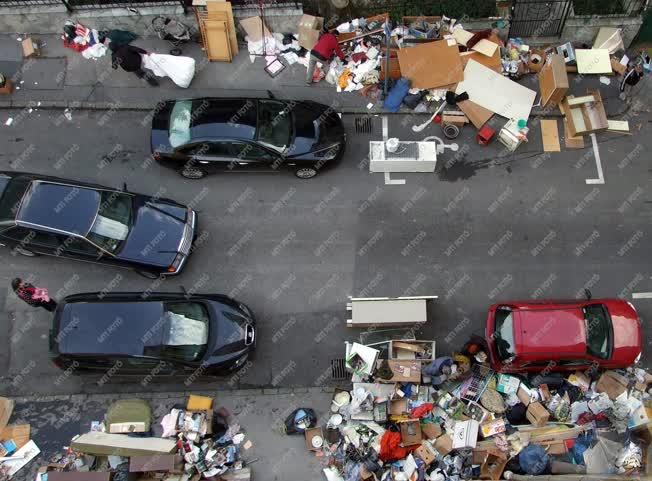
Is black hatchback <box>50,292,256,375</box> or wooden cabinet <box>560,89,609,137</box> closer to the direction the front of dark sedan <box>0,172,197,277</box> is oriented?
the wooden cabinet

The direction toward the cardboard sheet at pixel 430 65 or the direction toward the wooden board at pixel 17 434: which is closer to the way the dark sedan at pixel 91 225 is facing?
the cardboard sheet

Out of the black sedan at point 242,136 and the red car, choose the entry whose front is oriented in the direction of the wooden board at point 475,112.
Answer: the black sedan

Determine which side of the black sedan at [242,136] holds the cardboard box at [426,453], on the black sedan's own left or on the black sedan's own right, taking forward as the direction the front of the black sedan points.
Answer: on the black sedan's own right

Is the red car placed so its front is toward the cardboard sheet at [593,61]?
no

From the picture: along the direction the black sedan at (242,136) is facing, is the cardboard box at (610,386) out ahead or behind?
ahead

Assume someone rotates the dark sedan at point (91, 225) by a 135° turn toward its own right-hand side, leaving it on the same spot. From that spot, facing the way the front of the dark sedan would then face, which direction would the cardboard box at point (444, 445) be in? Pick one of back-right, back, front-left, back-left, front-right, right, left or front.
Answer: left

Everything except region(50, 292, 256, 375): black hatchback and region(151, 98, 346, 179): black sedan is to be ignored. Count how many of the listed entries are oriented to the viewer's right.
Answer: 2

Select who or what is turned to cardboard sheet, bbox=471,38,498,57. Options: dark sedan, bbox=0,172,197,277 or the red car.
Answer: the dark sedan

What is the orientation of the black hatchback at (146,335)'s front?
to the viewer's right

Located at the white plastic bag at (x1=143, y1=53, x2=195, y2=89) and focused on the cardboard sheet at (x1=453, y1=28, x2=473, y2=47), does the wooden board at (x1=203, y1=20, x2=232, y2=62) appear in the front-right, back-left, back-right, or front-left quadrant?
front-left

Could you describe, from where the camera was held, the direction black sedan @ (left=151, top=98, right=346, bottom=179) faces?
facing to the right of the viewer

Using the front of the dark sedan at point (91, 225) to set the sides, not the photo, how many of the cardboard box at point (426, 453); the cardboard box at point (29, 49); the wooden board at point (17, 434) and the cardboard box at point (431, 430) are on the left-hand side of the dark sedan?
1

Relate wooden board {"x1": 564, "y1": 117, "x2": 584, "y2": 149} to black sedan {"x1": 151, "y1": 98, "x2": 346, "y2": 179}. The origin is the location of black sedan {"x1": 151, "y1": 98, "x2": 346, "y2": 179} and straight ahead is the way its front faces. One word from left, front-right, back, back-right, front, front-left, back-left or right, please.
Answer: front

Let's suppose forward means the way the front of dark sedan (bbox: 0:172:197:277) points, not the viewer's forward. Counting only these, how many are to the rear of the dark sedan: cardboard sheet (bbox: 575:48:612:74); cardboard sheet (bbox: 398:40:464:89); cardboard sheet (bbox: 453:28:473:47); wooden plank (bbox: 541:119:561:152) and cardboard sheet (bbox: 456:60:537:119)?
0

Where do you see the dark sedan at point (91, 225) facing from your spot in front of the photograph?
facing to the right of the viewer

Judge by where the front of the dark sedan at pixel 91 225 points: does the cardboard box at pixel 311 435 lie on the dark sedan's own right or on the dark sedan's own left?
on the dark sedan's own right

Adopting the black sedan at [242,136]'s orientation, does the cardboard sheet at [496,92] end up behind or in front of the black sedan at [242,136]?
in front
